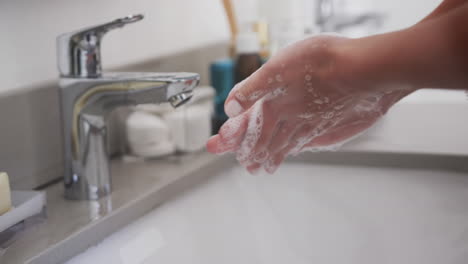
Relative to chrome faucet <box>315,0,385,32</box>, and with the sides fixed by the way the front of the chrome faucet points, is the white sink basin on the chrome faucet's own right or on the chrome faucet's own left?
on the chrome faucet's own right

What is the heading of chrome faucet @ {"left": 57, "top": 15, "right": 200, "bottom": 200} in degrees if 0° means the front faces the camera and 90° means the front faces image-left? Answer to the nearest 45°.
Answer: approximately 270°

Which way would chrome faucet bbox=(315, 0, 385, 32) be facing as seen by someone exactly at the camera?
facing to the right of the viewer

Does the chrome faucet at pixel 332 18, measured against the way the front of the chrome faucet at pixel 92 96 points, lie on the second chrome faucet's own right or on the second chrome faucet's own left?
on the second chrome faucet's own left

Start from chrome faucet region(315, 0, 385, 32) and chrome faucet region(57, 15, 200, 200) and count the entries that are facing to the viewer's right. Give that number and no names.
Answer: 2

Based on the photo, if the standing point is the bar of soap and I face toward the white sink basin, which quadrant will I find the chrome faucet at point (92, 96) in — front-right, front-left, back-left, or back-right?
front-left
